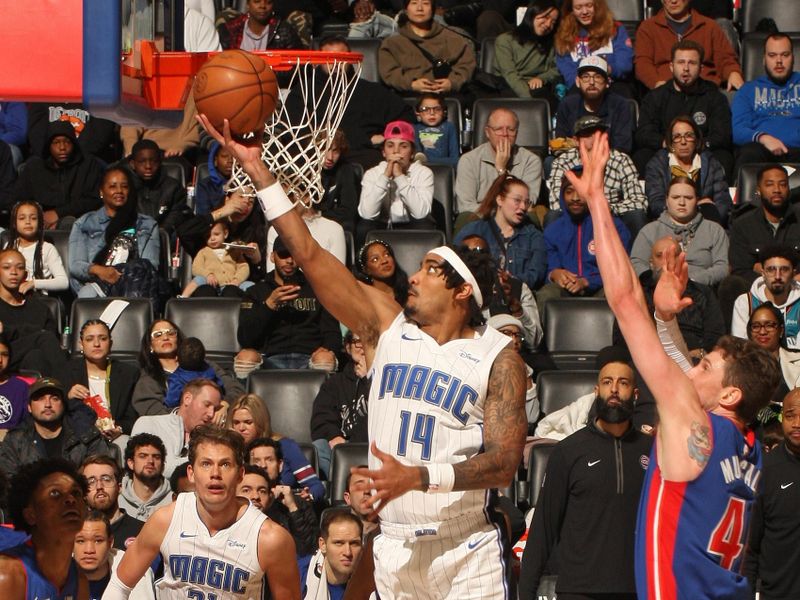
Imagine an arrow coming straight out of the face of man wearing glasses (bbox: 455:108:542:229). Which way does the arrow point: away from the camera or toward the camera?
toward the camera

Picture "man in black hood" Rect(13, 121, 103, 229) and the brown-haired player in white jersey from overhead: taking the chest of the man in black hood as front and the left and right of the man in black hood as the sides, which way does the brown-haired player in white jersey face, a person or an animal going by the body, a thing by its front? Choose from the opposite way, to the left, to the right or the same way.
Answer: the same way

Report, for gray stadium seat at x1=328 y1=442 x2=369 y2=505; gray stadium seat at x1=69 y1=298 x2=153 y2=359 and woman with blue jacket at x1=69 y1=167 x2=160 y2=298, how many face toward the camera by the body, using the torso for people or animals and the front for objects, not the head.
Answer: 3

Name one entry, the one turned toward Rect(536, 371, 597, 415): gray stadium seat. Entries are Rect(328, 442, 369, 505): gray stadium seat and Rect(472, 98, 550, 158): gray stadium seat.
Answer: Rect(472, 98, 550, 158): gray stadium seat

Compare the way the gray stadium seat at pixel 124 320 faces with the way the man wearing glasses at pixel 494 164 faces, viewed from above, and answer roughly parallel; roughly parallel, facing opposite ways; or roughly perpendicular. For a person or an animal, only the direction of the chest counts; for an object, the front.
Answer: roughly parallel

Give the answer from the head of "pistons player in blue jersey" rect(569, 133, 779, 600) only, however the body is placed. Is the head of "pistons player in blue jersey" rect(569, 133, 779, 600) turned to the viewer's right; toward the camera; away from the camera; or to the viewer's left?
to the viewer's left

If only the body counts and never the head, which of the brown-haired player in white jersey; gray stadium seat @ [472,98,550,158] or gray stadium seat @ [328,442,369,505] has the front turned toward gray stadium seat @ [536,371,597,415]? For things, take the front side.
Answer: gray stadium seat @ [472,98,550,158]

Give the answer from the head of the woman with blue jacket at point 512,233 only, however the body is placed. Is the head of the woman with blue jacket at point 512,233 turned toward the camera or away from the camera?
toward the camera

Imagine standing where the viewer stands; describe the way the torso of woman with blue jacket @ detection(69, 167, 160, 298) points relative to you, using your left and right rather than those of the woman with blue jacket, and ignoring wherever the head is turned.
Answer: facing the viewer

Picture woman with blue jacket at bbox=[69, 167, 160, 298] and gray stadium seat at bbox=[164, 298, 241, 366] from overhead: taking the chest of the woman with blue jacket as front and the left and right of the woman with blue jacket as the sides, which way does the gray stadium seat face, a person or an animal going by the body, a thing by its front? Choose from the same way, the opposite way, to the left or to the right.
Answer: the same way

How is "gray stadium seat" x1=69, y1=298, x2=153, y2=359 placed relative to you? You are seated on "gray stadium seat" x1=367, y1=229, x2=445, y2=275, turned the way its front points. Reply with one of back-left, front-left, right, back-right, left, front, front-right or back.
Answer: right

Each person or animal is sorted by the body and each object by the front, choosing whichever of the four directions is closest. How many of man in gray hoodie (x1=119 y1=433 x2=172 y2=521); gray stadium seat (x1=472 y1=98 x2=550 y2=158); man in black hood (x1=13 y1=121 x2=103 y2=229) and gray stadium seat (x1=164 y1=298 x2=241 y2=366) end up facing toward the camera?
4

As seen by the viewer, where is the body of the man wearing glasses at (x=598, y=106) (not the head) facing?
toward the camera

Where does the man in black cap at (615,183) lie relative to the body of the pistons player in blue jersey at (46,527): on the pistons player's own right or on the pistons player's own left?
on the pistons player's own left

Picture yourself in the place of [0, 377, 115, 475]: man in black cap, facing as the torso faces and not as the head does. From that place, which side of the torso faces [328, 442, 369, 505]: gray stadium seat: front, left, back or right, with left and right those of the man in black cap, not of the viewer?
left

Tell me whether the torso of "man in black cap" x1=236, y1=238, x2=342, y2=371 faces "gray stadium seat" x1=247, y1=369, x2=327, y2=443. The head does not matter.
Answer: yes

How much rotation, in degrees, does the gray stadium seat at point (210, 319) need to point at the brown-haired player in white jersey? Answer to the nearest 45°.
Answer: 0° — it already faces them

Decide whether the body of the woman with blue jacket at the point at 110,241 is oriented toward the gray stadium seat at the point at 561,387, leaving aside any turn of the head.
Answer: no

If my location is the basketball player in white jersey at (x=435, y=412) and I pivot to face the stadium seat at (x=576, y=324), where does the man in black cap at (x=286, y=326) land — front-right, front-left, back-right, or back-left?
front-left

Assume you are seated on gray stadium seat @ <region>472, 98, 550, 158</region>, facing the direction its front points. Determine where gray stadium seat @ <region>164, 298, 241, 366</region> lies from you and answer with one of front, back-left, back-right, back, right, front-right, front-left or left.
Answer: front-right

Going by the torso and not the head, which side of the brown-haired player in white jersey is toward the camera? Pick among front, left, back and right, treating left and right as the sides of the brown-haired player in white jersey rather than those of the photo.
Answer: front

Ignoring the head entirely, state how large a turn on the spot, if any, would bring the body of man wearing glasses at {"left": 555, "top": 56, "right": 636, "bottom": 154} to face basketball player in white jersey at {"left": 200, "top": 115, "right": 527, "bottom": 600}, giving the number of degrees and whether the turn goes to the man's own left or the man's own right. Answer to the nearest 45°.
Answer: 0° — they already face them
